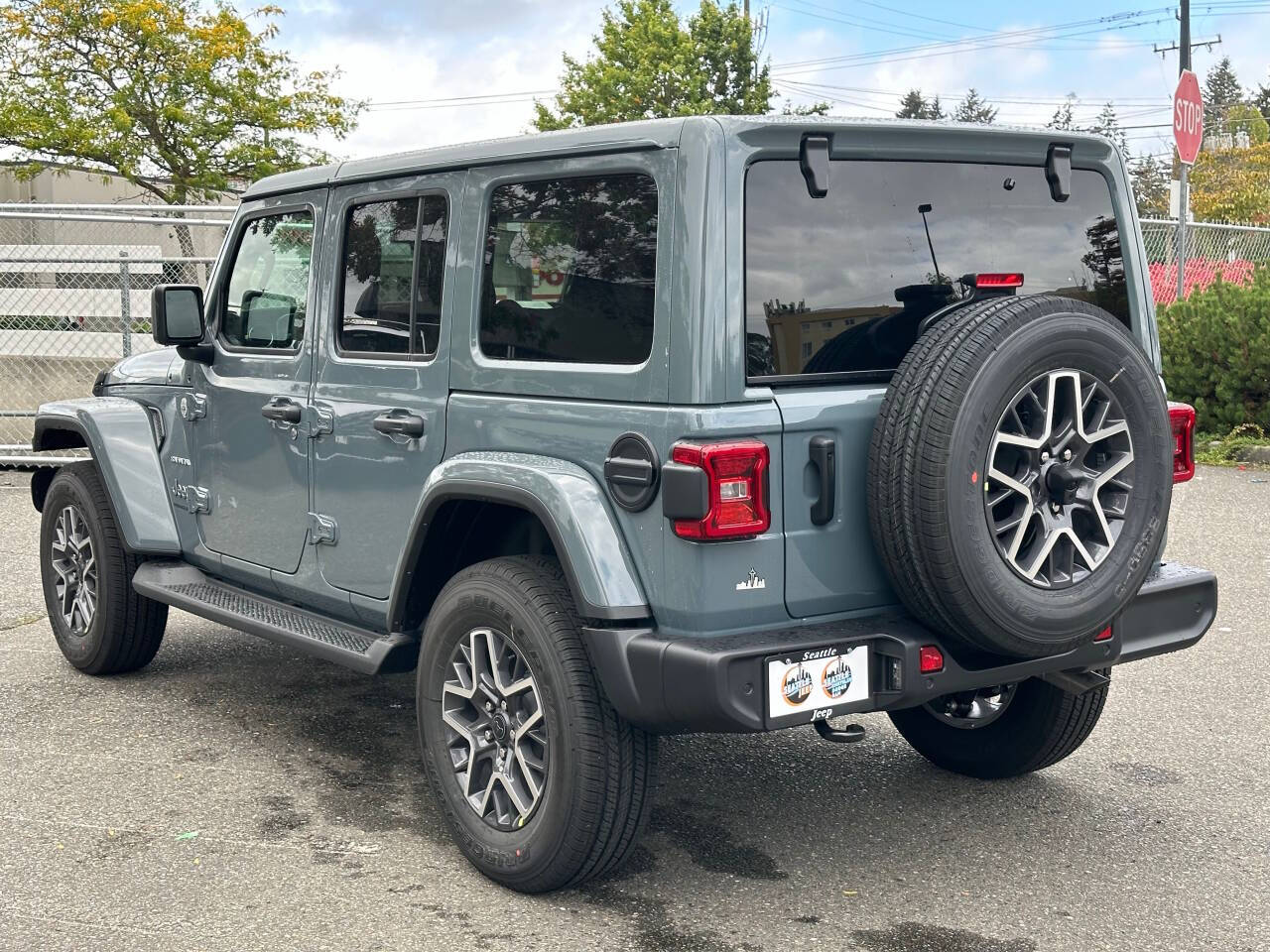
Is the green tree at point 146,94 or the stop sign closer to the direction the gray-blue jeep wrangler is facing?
the green tree

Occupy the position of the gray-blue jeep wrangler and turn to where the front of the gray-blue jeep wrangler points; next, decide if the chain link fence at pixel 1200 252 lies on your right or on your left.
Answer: on your right

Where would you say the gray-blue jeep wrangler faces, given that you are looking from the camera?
facing away from the viewer and to the left of the viewer

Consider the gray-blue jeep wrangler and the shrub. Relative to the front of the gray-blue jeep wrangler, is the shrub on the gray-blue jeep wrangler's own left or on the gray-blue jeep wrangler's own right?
on the gray-blue jeep wrangler's own right

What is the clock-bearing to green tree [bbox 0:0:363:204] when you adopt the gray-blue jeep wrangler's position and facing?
The green tree is roughly at 1 o'clock from the gray-blue jeep wrangler.

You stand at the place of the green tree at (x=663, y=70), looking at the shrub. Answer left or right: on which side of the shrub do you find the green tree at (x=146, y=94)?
right

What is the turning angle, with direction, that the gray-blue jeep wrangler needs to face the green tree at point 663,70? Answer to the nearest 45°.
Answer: approximately 45° to its right
